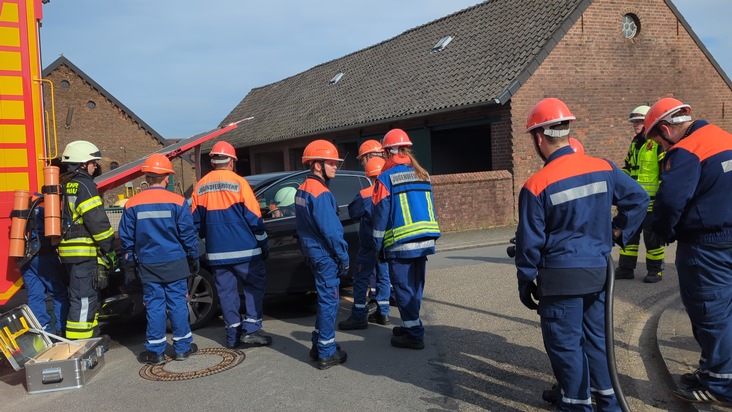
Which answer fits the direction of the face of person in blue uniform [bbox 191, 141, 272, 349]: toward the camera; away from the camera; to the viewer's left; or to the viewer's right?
away from the camera

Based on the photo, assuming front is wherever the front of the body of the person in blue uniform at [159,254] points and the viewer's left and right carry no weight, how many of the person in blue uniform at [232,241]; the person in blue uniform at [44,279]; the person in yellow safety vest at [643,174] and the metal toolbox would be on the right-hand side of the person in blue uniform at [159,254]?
2

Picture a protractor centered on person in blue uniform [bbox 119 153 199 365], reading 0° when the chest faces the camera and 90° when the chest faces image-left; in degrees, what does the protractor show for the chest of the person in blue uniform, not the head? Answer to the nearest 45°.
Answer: approximately 180°

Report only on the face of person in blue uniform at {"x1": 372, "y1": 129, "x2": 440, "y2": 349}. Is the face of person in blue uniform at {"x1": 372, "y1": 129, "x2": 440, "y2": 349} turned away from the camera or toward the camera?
away from the camera

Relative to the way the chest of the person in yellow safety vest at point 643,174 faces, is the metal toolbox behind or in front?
in front

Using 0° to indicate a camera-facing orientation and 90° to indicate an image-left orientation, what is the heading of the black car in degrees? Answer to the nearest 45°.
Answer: approximately 45°

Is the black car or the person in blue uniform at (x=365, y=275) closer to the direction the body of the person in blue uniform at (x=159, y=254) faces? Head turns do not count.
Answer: the black car

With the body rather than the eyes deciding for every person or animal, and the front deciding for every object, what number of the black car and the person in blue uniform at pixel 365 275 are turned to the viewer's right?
0
